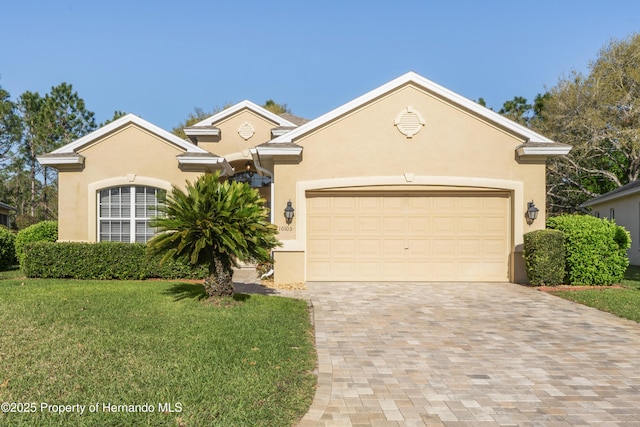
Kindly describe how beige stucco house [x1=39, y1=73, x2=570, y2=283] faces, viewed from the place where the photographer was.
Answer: facing the viewer

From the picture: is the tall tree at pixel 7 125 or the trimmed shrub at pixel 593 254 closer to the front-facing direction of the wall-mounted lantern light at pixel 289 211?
the trimmed shrub

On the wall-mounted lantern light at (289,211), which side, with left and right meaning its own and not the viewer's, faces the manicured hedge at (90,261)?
right

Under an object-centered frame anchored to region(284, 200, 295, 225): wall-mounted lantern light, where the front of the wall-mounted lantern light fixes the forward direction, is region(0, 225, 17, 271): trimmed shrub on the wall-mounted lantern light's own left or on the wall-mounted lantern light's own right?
on the wall-mounted lantern light's own right

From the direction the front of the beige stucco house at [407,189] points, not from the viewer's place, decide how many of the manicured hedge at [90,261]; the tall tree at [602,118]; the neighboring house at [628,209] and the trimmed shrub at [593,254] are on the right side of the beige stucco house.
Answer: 1

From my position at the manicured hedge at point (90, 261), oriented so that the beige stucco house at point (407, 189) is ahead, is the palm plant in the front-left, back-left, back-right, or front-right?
front-right

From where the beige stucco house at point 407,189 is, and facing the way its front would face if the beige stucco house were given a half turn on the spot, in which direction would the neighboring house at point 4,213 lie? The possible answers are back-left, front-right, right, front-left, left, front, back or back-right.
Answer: front-left

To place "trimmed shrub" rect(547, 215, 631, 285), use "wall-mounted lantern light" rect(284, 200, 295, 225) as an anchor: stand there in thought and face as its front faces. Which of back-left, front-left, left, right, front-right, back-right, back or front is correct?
left

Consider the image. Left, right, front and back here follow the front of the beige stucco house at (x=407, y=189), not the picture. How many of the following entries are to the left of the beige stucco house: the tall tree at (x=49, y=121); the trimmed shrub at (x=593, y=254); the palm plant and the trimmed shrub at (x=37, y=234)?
1

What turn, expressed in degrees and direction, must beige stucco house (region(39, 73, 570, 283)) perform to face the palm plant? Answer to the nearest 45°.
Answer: approximately 45° to its right

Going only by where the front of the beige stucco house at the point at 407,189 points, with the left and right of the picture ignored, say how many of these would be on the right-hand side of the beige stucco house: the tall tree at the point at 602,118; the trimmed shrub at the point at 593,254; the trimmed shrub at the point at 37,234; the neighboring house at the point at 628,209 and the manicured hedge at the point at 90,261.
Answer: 2

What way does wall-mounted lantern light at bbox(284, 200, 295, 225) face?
toward the camera

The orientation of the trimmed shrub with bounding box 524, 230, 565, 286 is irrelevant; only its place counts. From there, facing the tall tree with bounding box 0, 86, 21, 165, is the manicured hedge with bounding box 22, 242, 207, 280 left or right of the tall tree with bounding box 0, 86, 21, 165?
left
